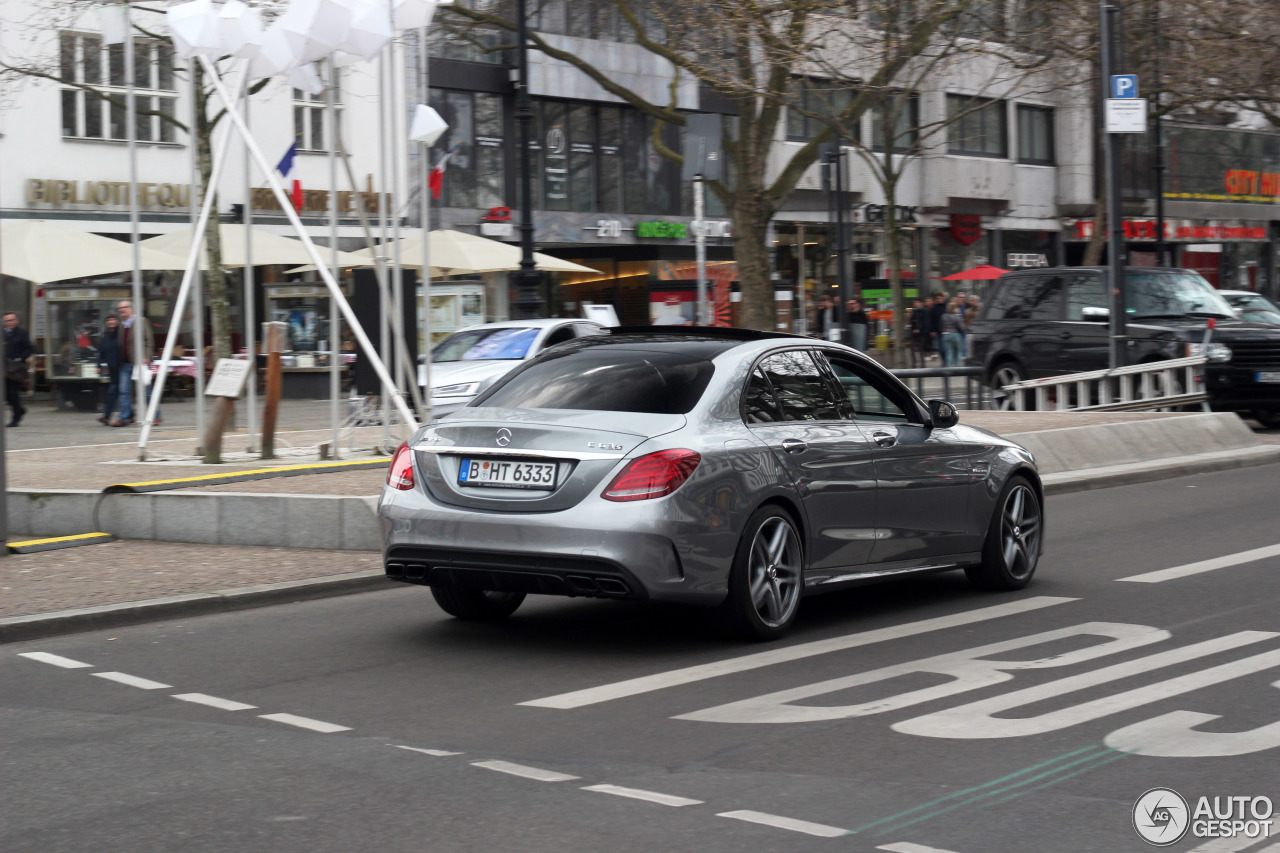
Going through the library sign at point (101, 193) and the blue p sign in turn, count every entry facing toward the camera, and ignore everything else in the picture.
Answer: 2

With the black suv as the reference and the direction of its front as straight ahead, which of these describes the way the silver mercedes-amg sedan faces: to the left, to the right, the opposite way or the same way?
to the left

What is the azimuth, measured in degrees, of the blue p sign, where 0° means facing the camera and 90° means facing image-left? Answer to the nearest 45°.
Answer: approximately 0°

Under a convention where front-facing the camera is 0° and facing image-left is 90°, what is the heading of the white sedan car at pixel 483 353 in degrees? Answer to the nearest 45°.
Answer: approximately 45°
